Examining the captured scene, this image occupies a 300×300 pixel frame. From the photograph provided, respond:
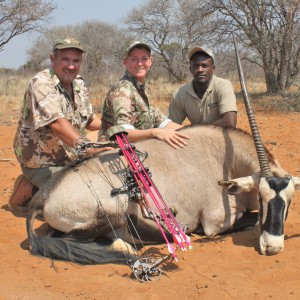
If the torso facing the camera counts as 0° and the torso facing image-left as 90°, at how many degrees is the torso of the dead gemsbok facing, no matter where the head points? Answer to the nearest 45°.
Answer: approximately 270°

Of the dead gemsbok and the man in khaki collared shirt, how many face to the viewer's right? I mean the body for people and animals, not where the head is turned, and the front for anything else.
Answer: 1

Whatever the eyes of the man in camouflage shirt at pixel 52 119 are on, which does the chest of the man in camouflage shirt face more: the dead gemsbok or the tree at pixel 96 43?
the dead gemsbok

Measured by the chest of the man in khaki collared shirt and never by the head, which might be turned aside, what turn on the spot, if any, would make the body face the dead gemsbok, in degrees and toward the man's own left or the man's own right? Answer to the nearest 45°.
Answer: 0° — they already face it

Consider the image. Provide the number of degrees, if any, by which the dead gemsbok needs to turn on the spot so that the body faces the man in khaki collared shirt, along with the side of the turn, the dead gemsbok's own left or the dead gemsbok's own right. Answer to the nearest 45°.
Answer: approximately 90° to the dead gemsbok's own left

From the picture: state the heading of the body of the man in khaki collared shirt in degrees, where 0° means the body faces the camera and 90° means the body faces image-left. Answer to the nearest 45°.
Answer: approximately 0°

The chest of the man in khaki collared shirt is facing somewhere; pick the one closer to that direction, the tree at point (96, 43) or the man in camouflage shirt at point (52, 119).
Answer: the man in camouflage shirt

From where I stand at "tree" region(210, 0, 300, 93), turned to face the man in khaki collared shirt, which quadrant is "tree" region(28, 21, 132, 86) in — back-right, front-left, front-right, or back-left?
back-right

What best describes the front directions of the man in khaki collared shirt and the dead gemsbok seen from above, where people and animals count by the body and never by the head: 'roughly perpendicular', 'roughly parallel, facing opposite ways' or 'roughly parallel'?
roughly perpendicular
